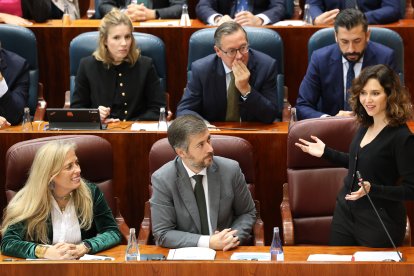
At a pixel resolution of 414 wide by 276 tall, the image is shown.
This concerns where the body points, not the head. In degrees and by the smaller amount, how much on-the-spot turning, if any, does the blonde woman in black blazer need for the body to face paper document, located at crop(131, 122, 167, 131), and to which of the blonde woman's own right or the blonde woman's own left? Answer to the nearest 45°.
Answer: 0° — they already face it

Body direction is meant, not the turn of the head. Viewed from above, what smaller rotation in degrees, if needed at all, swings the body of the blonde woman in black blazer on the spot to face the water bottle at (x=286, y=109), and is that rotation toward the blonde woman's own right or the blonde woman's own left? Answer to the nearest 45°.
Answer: approximately 90° to the blonde woman's own left
